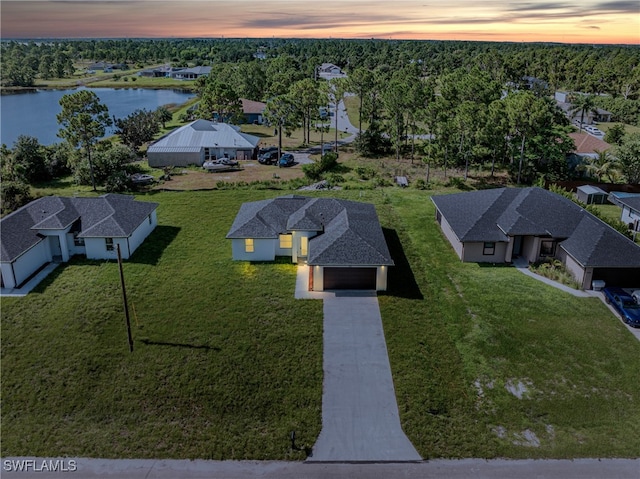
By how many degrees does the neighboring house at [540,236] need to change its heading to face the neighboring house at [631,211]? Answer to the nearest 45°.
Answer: approximately 135° to its left

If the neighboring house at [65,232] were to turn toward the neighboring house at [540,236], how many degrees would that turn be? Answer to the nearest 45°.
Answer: approximately 45° to its left

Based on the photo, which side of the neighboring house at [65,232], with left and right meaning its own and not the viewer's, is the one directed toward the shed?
left

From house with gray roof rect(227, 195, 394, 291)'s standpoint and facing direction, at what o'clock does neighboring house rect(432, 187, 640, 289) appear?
The neighboring house is roughly at 9 o'clock from the house with gray roof.

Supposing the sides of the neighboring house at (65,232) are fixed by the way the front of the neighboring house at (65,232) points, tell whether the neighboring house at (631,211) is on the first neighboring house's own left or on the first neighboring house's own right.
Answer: on the first neighboring house's own left

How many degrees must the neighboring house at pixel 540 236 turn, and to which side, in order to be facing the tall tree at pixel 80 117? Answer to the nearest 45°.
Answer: approximately 90° to its right

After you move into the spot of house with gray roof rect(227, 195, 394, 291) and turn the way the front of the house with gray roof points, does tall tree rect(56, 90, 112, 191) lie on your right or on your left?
on your right

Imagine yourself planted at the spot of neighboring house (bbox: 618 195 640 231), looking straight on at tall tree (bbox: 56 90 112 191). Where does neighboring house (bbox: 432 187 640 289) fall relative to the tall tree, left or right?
left

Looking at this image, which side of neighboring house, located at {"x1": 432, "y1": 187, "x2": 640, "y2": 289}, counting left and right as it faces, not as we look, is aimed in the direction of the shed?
back
